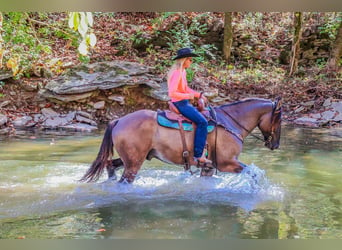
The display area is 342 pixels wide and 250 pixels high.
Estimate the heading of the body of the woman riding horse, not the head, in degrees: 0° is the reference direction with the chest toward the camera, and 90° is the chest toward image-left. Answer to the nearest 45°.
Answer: approximately 270°

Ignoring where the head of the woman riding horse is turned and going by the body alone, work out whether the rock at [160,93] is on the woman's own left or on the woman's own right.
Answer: on the woman's own left

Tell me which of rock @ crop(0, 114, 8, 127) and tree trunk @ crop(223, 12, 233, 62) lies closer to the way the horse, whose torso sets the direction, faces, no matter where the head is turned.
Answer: the tree trunk

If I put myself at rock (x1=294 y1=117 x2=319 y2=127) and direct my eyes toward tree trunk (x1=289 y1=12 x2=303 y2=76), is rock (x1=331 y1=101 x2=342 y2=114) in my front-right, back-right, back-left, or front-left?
front-right

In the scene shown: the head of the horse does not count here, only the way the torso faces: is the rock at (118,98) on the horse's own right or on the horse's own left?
on the horse's own left

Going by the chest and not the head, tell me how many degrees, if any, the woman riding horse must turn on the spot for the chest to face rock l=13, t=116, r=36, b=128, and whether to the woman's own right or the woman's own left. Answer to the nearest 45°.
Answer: approximately 135° to the woman's own left

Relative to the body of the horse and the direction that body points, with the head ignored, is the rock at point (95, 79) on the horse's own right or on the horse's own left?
on the horse's own left

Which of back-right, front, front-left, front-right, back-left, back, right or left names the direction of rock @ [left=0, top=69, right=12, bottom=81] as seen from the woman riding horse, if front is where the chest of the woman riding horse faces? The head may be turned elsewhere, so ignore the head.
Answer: back-left

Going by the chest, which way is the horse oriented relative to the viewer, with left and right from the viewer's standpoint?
facing to the right of the viewer

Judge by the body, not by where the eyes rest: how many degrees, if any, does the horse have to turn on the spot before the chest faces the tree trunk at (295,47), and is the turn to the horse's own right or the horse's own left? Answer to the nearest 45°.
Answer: approximately 45° to the horse's own left

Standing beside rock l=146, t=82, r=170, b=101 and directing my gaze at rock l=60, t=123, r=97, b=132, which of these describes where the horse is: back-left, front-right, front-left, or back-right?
front-left

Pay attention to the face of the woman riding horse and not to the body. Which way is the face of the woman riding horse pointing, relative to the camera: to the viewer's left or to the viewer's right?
to the viewer's right

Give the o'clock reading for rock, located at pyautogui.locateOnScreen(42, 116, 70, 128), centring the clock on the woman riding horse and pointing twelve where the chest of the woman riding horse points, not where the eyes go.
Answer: The rock is roughly at 8 o'clock from the woman riding horse.

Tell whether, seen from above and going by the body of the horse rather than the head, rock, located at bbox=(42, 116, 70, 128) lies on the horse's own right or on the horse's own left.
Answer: on the horse's own left
